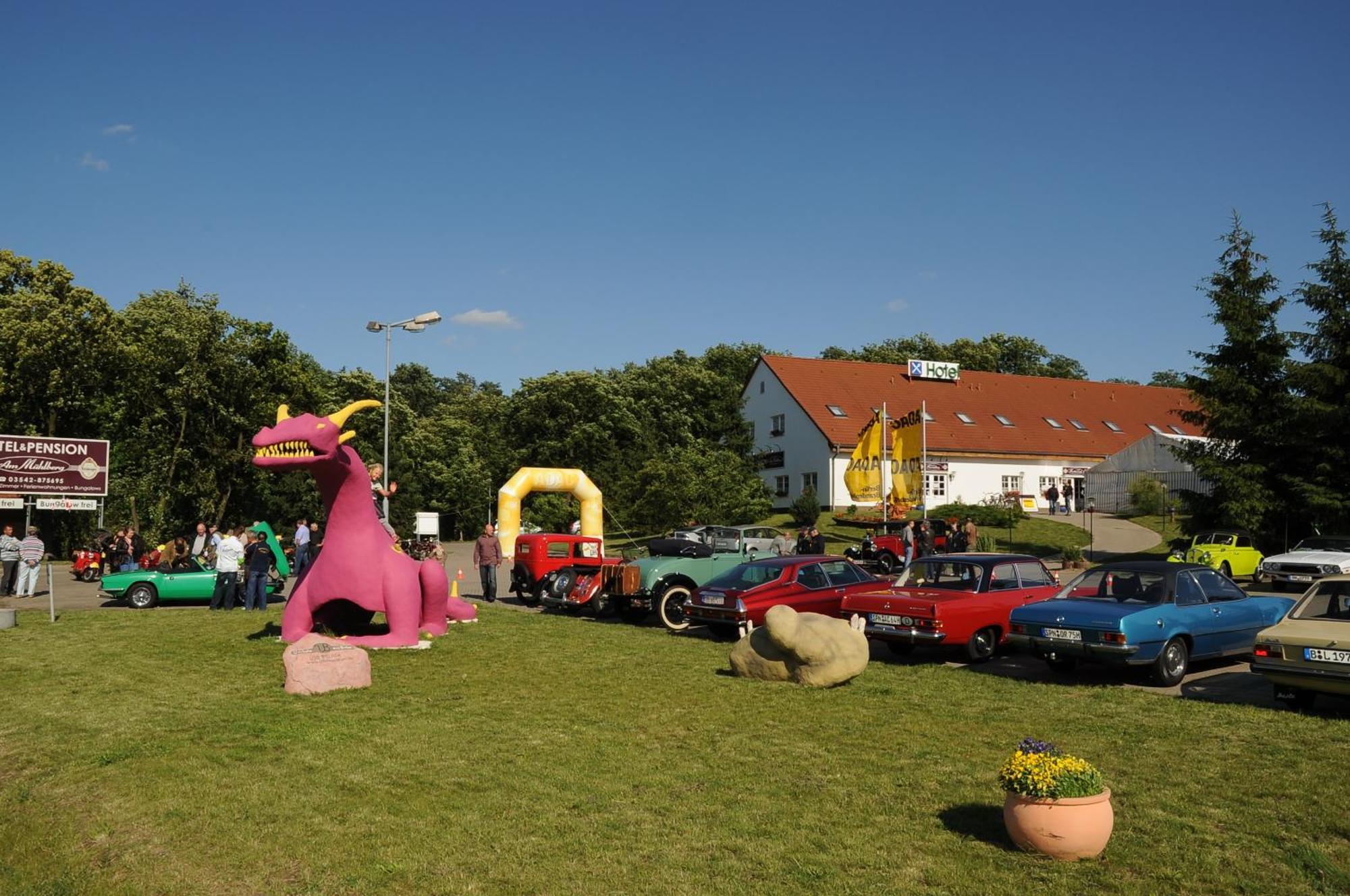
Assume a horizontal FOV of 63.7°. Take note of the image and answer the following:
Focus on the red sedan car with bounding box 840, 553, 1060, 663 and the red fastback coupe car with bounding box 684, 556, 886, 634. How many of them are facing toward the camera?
0

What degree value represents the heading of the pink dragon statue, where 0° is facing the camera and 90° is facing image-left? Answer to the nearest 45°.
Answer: approximately 45°

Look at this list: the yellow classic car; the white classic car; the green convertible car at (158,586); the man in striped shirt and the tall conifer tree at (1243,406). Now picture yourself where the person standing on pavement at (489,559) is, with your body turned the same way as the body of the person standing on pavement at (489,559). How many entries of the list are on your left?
3

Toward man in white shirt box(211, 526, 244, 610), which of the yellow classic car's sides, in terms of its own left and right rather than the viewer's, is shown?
front

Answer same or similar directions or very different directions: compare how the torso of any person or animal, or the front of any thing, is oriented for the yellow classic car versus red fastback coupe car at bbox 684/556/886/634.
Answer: very different directions

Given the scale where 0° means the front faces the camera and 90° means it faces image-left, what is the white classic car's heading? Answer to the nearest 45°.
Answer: approximately 45°

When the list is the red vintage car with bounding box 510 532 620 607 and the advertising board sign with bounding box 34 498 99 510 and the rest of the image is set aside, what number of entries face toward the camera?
1

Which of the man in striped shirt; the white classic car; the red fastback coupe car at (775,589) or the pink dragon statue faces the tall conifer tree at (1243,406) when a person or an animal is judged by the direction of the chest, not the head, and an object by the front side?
the red fastback coupe car

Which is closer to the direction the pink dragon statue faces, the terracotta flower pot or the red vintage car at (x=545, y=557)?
the terracotta flower pot

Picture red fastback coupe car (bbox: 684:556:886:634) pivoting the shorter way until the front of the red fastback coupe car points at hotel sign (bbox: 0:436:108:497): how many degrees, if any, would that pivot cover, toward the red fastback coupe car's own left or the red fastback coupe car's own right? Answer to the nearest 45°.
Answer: approximately 90° to the red fastback coupe car's own left

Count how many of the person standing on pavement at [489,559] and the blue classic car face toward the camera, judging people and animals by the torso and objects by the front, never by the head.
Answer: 1

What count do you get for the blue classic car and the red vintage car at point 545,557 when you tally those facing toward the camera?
0
